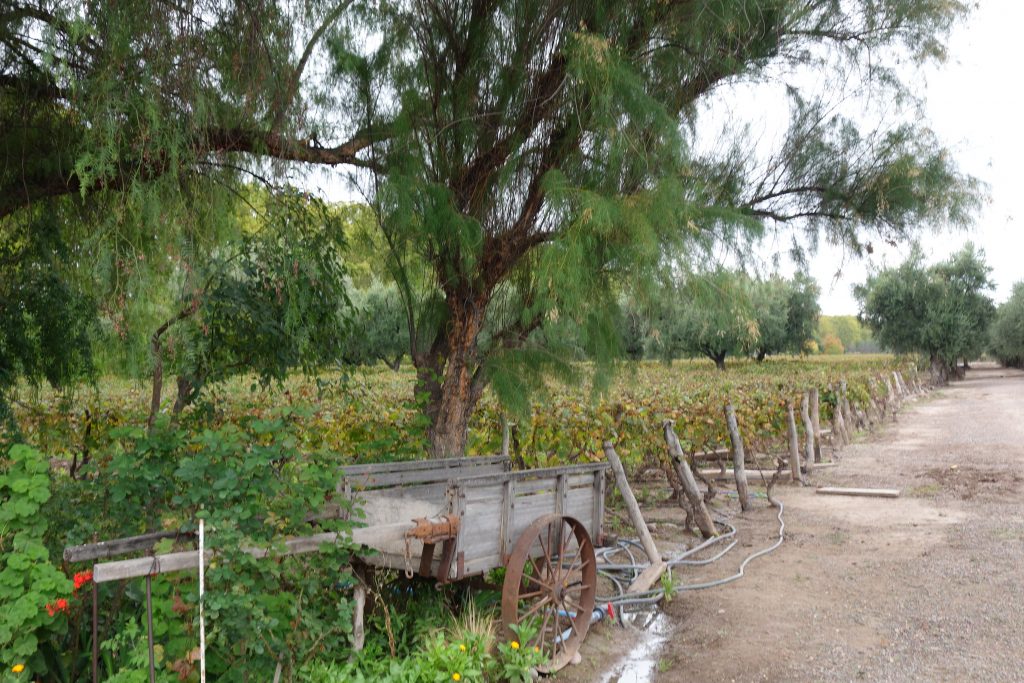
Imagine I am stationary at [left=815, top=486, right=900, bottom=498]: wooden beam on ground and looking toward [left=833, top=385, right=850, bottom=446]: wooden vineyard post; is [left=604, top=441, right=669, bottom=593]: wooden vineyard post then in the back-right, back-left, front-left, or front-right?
back-left

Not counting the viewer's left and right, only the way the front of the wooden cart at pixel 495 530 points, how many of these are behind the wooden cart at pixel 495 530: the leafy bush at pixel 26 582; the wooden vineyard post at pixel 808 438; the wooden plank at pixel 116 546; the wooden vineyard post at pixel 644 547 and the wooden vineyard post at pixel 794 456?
3

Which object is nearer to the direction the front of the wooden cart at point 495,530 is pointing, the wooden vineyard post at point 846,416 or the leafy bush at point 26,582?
the leafy bush

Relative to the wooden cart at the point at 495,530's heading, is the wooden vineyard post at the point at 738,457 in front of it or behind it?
behind

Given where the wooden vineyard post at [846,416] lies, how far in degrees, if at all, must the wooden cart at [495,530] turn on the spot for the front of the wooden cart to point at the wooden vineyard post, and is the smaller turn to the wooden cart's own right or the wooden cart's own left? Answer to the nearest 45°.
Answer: approximately 180°

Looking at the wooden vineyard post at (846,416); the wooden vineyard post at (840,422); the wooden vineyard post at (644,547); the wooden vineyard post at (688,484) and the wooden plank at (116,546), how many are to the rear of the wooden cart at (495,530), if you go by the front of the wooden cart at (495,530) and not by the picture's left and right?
4

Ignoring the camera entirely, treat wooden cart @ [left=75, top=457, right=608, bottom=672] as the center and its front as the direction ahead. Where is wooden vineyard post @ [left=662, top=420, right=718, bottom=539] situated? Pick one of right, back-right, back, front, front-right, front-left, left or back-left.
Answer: back

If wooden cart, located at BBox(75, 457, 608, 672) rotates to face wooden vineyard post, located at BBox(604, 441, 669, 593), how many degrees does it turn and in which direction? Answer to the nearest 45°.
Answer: approximately 180°

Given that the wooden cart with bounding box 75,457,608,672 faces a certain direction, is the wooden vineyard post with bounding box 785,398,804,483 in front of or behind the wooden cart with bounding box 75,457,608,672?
behind

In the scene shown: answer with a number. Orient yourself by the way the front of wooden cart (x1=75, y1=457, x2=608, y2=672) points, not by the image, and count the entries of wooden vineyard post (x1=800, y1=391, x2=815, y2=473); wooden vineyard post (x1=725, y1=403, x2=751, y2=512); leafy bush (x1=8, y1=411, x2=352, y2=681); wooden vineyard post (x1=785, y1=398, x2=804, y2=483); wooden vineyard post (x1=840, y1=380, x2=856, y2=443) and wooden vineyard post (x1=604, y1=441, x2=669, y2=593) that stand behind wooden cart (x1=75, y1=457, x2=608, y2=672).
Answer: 5

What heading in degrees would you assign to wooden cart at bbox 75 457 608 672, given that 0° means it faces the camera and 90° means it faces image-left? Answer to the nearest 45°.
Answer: approximately 45°

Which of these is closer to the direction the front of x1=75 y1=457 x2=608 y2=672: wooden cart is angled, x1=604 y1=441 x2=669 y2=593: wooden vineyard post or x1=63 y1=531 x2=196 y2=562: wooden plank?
the wooden plank

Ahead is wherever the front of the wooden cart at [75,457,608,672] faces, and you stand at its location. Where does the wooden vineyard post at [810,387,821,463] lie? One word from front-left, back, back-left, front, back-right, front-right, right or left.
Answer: back

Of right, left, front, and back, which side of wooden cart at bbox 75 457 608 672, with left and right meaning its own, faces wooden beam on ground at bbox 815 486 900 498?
back
